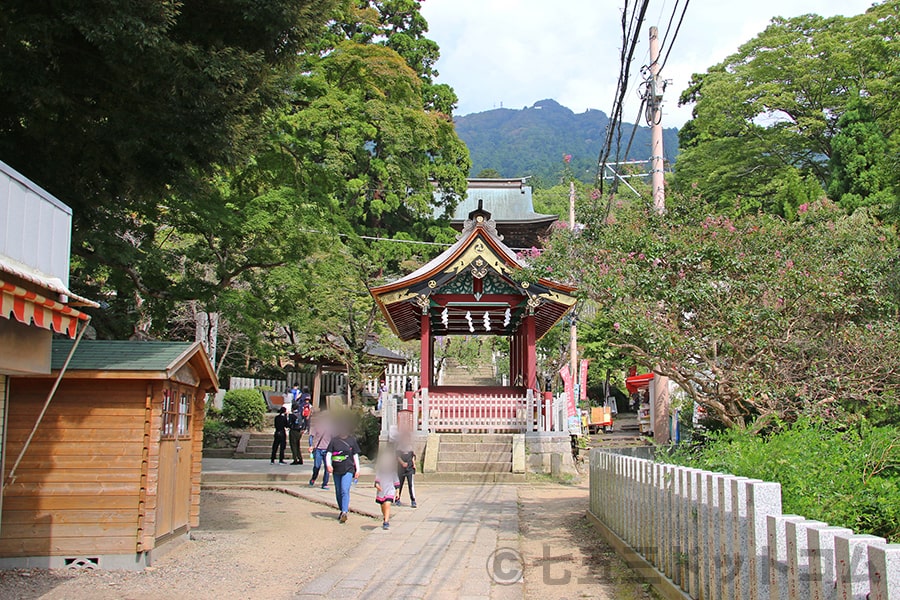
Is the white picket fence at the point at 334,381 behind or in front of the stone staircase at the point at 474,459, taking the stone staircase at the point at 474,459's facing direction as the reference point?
behind

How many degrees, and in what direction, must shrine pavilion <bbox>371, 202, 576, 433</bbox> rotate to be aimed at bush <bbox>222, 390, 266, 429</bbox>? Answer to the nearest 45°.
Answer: approximately 135° to its right

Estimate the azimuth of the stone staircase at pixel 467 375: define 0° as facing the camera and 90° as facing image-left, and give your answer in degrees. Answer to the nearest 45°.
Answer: approximately 0°

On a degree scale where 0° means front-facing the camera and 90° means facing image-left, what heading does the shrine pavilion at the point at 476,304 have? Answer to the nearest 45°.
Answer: approximately 0°

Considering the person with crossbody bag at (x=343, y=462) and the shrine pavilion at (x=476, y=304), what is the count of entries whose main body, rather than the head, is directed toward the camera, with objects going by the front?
2

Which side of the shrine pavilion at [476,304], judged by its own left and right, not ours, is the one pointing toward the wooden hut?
front

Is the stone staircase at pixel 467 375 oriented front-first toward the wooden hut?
yes

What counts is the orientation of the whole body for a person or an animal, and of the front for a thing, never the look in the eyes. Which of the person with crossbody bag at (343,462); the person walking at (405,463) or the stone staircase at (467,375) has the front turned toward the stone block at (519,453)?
the stone staircase

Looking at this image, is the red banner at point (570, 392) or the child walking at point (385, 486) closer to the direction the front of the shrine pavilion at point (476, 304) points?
the child walking
